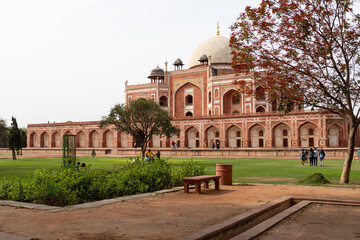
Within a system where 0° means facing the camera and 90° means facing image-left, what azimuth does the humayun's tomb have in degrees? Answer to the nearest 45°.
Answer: approximately 45°

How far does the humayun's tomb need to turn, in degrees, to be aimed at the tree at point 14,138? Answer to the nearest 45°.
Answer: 0° — it already faces it

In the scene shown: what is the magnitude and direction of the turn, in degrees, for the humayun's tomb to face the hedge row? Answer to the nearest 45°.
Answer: approximately 45° to its left

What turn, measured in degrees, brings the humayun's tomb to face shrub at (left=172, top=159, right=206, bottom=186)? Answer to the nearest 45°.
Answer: approximately 45° to its left
